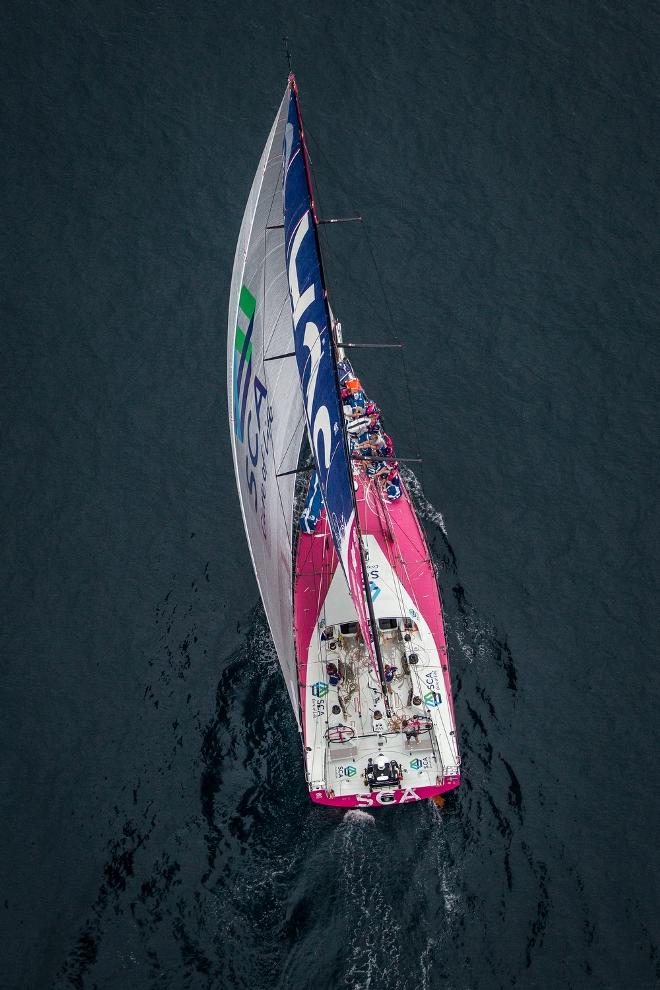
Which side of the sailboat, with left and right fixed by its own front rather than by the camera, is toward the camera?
back
